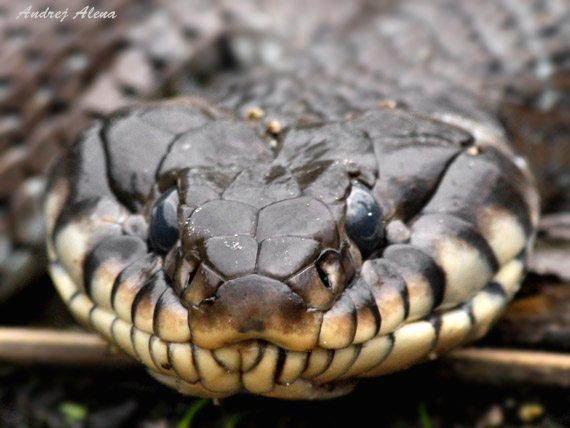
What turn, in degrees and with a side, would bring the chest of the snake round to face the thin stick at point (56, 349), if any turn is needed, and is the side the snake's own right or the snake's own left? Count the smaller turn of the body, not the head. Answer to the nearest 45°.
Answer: approximately 90° to the snake's own right

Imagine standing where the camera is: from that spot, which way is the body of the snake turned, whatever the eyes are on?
toward the camera

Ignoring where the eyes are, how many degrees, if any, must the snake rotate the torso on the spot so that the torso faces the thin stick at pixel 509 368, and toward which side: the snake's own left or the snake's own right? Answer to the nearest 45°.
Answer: approximately 90° to the snake's own left
